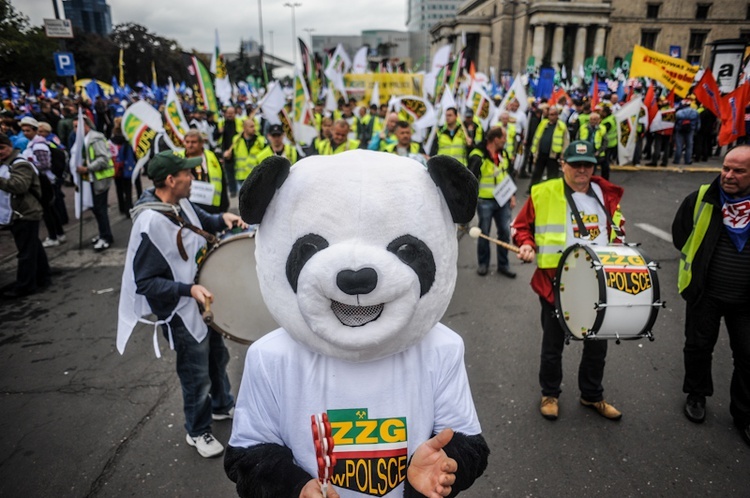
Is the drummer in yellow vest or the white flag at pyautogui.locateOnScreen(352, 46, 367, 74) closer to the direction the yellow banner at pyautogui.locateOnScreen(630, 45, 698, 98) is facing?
the drummer in yellow vest

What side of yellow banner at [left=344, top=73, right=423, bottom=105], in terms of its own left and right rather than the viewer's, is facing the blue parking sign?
right

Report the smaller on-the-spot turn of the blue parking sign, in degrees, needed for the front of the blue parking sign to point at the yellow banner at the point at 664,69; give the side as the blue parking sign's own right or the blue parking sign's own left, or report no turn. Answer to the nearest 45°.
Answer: approximately 45° to the blue parking sign's own left

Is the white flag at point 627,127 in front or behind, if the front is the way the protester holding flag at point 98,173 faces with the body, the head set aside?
behind

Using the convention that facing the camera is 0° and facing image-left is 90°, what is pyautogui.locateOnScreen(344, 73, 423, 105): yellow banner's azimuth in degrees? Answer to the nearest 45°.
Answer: approximately 0°

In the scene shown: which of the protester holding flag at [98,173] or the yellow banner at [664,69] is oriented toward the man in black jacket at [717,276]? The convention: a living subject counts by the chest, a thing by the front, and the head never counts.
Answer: the yellow banner

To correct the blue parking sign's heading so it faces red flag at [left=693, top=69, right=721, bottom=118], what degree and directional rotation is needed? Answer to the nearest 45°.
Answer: approximately 45° to its left

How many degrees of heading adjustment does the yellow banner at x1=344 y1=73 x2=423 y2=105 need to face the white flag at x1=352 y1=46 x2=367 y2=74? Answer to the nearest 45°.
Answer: approximately 180°

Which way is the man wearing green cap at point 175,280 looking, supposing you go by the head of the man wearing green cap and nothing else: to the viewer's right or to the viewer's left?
to the viewer's right

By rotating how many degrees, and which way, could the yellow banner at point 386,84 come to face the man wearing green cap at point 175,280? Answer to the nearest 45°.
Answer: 0° — it already faces them

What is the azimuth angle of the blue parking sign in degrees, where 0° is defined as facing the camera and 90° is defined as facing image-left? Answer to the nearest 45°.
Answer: approximately 0°
